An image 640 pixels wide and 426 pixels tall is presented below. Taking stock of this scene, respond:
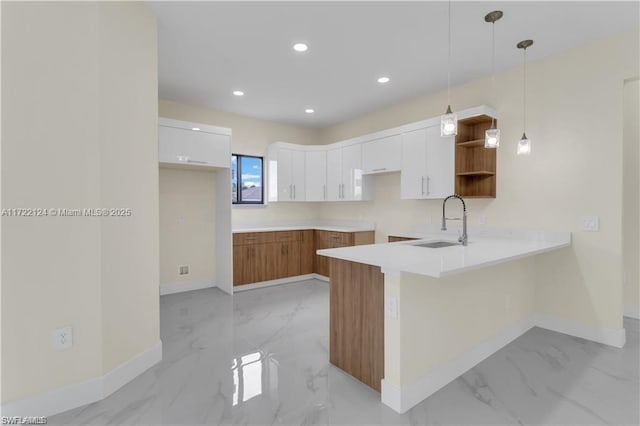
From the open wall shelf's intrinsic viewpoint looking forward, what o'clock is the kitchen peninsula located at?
The kitchen peninsula is roughly at 11 o'clock from the open wall shelf.

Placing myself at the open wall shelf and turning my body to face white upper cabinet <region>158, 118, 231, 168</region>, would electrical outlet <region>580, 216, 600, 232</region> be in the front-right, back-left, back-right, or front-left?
back-left

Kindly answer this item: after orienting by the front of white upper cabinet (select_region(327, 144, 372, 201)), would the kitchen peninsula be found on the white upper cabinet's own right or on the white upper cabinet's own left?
on the white upper cabinet's own left

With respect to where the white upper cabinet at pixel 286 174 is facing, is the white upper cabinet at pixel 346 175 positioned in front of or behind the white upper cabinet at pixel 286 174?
in front

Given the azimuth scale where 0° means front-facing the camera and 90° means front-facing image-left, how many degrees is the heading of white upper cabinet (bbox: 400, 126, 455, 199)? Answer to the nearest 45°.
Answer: approximately 45°

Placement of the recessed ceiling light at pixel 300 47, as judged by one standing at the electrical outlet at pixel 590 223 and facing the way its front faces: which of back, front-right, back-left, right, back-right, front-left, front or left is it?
front-right

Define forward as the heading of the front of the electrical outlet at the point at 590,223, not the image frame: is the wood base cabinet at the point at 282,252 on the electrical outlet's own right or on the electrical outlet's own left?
on the electrical outlet's own right
